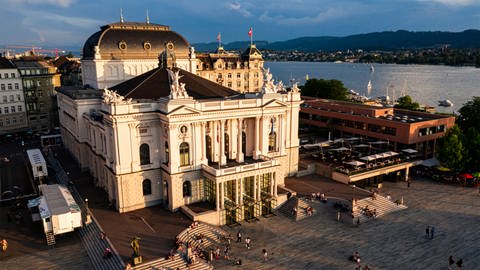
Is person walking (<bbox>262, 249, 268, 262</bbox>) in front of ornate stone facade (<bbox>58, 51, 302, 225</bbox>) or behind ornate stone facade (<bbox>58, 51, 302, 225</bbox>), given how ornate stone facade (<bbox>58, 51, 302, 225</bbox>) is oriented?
in front

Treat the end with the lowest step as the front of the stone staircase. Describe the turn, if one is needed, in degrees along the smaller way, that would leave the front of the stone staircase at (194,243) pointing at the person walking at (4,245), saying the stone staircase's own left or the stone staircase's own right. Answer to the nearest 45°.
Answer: approximately 135° to the stone staircase's own right

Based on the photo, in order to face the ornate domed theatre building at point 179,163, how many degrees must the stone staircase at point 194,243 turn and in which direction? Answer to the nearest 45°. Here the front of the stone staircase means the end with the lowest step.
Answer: approximately 135° to its left

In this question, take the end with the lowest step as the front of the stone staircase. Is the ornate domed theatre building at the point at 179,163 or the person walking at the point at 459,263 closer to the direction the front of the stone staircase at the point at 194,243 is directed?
the person walking

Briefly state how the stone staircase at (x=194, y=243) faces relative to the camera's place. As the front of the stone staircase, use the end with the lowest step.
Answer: facing the viewer and to the right of the viewer

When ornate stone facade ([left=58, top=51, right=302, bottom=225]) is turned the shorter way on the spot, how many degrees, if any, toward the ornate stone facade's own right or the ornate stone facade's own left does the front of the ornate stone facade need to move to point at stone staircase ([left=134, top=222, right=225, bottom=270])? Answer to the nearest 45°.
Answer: approximately 45° to the ornate stone facade's own right

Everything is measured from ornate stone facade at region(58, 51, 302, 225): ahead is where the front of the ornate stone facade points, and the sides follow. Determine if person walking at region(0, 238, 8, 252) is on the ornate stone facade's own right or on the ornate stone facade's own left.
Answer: on the ornate stone facade's own right

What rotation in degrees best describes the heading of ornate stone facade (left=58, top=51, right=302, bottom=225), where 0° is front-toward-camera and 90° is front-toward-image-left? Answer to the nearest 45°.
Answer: approximately 315°

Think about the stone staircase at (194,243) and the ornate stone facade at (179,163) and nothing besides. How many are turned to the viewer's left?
0

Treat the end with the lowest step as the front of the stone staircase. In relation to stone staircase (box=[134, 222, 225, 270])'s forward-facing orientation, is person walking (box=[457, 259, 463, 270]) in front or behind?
in front
